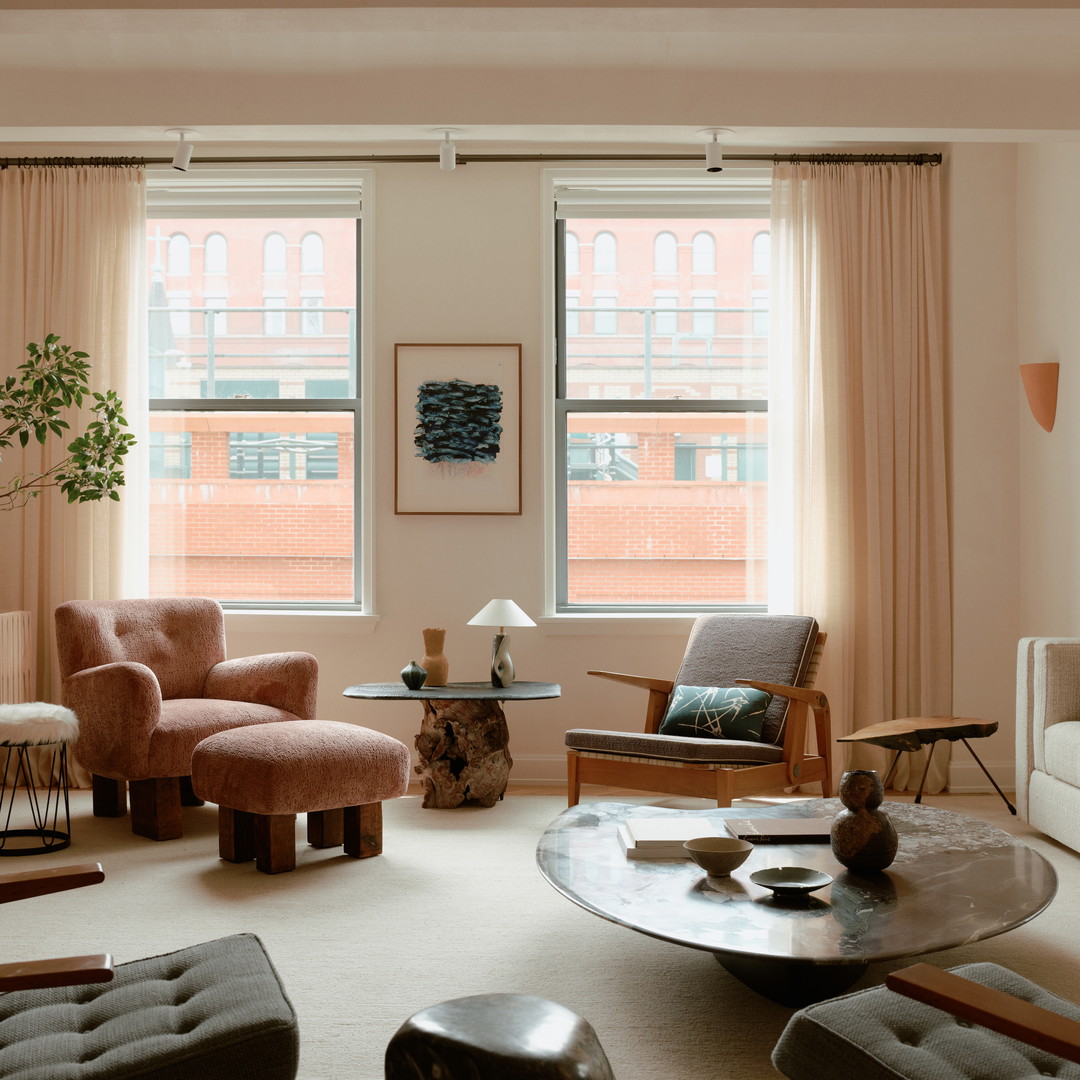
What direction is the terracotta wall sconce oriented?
to the viewer's left

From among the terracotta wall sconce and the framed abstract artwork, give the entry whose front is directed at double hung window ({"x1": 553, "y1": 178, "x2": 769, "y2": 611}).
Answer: the terracotta wall sconce

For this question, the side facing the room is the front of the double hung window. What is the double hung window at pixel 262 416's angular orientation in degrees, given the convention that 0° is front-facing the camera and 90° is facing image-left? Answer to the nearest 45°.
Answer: approximately 0°

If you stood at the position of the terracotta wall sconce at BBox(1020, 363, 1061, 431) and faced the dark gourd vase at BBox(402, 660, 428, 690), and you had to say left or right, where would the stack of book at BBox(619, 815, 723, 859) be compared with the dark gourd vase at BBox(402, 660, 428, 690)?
left

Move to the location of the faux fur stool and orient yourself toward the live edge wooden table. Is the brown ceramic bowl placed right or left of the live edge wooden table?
right

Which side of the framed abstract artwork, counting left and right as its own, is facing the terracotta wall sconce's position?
left

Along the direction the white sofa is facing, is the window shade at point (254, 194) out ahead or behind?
ahead

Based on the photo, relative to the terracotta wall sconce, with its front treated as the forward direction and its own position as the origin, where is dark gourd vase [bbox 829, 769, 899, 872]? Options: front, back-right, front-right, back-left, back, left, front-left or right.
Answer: left

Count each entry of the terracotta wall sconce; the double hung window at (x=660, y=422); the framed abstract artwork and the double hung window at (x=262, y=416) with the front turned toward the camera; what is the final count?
3

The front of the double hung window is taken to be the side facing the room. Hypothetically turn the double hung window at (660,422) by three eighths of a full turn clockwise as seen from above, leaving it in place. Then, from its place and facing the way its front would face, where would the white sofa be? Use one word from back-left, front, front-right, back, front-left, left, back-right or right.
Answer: back

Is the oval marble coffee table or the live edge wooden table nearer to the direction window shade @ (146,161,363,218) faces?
the oval marble coffee table

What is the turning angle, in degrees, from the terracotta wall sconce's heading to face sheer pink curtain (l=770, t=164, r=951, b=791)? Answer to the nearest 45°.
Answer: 0° — it already faces it

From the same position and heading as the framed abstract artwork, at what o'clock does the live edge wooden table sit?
The live edge wooden table is roughly at 10 o'clock from the framed abstract artwork.

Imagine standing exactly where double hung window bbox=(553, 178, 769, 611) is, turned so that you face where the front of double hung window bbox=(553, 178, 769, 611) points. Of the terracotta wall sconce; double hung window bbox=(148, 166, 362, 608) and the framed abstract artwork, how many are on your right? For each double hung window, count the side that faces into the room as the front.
2
